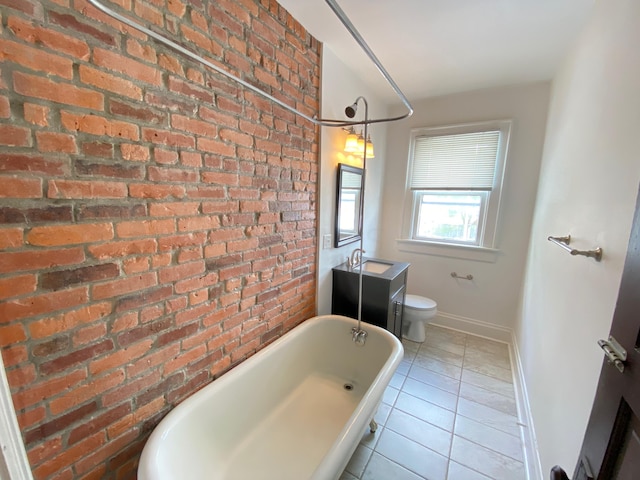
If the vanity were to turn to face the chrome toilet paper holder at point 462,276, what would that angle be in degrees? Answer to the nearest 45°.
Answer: approximately 45° to its left

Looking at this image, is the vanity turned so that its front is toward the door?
no

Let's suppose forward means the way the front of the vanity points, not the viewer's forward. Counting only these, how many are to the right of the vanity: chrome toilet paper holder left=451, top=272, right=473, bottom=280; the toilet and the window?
0

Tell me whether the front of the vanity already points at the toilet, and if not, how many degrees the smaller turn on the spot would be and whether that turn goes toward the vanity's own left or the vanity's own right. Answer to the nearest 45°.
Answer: approximately 45° to the vanity's own left

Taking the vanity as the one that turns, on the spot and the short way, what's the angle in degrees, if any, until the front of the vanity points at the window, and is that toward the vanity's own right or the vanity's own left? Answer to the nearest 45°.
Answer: approximately 45° to the vanity's own left

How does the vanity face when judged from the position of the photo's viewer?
facing to the right of the viewer

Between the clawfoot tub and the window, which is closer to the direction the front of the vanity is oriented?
the window

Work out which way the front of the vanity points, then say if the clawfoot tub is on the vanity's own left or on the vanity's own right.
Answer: on the vanity's own right
